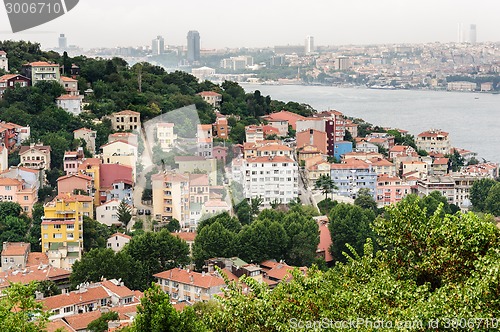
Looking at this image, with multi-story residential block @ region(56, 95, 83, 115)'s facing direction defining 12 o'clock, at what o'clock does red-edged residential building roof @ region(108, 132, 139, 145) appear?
red-edged residential building roof @ region(108, 132, 139, 145) is roughly at 11 o'clock from multi-story residential block @ region(56, 95, 83, 115).

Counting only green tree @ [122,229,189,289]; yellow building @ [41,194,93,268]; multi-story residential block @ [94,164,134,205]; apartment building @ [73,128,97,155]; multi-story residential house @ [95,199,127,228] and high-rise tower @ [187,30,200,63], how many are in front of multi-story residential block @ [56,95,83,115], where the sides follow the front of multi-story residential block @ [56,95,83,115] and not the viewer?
5

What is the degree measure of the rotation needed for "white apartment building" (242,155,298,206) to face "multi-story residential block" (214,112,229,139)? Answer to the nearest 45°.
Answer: approximately 180°

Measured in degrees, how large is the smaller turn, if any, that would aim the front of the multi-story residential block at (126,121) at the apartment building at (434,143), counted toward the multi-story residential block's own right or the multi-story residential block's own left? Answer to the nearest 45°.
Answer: approximately 135° to the multi-story residential block's own left

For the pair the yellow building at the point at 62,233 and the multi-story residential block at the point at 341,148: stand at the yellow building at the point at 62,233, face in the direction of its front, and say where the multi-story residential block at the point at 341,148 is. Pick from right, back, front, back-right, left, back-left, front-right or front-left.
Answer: back-left

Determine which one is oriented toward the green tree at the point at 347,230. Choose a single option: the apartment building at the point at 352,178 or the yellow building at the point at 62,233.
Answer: the apartment building

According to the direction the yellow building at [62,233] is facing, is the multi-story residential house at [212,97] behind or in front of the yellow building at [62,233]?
behind
